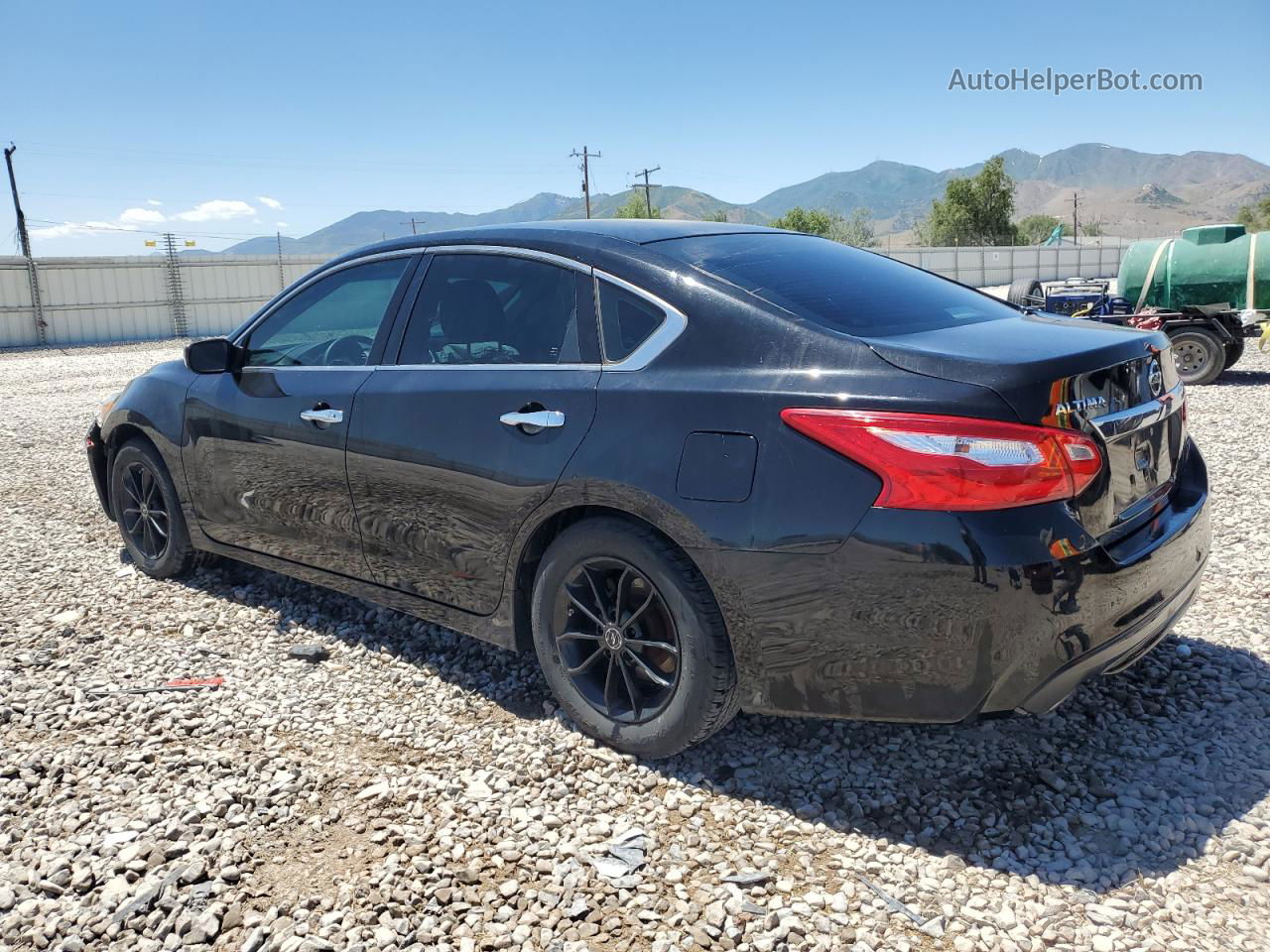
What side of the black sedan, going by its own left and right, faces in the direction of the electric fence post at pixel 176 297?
front

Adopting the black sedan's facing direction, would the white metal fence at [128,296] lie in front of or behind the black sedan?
in front

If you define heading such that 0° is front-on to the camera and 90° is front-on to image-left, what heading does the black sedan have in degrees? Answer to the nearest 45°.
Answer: approximately 135°
